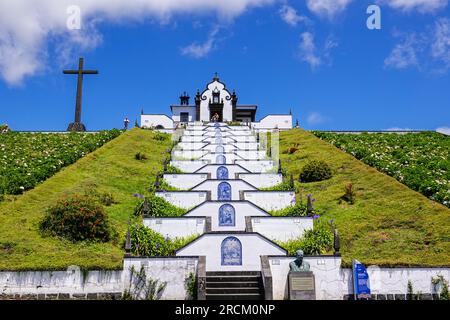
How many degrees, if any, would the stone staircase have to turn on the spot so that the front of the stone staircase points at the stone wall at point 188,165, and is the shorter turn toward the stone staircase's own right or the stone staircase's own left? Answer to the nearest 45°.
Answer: approximately 180°

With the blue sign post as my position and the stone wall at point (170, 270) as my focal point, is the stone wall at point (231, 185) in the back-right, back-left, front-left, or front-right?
front-right

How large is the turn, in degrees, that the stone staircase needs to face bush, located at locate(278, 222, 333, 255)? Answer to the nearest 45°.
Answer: approximately 135° to its left

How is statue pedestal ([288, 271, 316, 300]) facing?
toward the camera

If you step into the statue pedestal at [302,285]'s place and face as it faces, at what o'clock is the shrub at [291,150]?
The shrub is roughly at 6 o'clock from the statue pedestal.

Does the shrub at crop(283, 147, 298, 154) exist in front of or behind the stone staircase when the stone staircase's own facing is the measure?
behind

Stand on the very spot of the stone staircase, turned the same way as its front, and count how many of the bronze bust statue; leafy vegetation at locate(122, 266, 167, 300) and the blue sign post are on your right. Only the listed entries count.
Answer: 1

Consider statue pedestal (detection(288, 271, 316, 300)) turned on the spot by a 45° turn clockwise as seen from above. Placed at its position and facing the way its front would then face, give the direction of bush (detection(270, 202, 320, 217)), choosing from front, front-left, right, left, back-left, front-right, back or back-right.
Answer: back-right

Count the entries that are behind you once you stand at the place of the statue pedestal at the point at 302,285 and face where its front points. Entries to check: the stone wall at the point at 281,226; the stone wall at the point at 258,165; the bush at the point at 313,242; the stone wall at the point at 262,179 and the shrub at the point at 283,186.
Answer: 5

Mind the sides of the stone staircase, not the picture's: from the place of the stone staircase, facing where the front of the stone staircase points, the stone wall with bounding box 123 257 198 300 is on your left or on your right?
on your right

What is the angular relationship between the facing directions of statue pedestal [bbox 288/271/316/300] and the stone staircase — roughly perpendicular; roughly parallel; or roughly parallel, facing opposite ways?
roughly parallel

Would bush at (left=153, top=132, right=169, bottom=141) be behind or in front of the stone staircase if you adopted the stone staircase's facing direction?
behind

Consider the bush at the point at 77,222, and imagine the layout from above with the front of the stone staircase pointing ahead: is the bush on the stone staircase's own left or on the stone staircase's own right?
on the stone staircase's own right

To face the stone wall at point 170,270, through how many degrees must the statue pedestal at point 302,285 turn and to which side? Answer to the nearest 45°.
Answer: approximately 90° to its right

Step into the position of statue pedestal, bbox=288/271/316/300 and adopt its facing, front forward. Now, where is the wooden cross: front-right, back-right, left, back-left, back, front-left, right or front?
back-right

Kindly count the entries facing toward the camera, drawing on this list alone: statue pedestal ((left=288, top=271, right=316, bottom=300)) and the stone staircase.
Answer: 2
